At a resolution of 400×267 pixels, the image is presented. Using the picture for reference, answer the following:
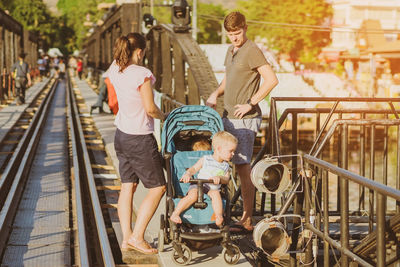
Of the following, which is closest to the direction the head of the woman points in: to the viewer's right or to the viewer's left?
to the viewer's right

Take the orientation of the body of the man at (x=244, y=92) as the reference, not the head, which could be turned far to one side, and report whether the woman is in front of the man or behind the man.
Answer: in front

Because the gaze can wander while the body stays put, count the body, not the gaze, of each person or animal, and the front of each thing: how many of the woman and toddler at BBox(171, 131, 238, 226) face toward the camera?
1

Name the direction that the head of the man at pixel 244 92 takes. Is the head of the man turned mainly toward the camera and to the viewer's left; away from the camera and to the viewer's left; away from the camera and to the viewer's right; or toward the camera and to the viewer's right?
toward the camera and to the viewer's left

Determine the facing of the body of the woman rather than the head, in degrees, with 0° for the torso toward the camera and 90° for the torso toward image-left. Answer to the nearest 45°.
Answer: approximately 225°

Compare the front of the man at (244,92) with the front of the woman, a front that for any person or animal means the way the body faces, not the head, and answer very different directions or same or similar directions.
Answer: very different directions

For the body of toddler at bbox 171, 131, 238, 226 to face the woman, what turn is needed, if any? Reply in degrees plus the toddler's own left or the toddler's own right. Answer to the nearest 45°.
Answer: approximately 90° to the toddler's own right

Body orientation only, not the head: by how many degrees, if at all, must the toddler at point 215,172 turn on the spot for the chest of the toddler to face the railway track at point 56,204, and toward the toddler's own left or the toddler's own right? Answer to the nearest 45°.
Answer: approximately 135° to the toddler's own right

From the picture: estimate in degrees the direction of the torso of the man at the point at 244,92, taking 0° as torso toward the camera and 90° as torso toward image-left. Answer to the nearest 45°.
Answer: approximately 45°

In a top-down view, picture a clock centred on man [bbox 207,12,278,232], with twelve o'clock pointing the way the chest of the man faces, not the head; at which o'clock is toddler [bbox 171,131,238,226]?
The toddler is roughly at 11 o'clock from the man.
